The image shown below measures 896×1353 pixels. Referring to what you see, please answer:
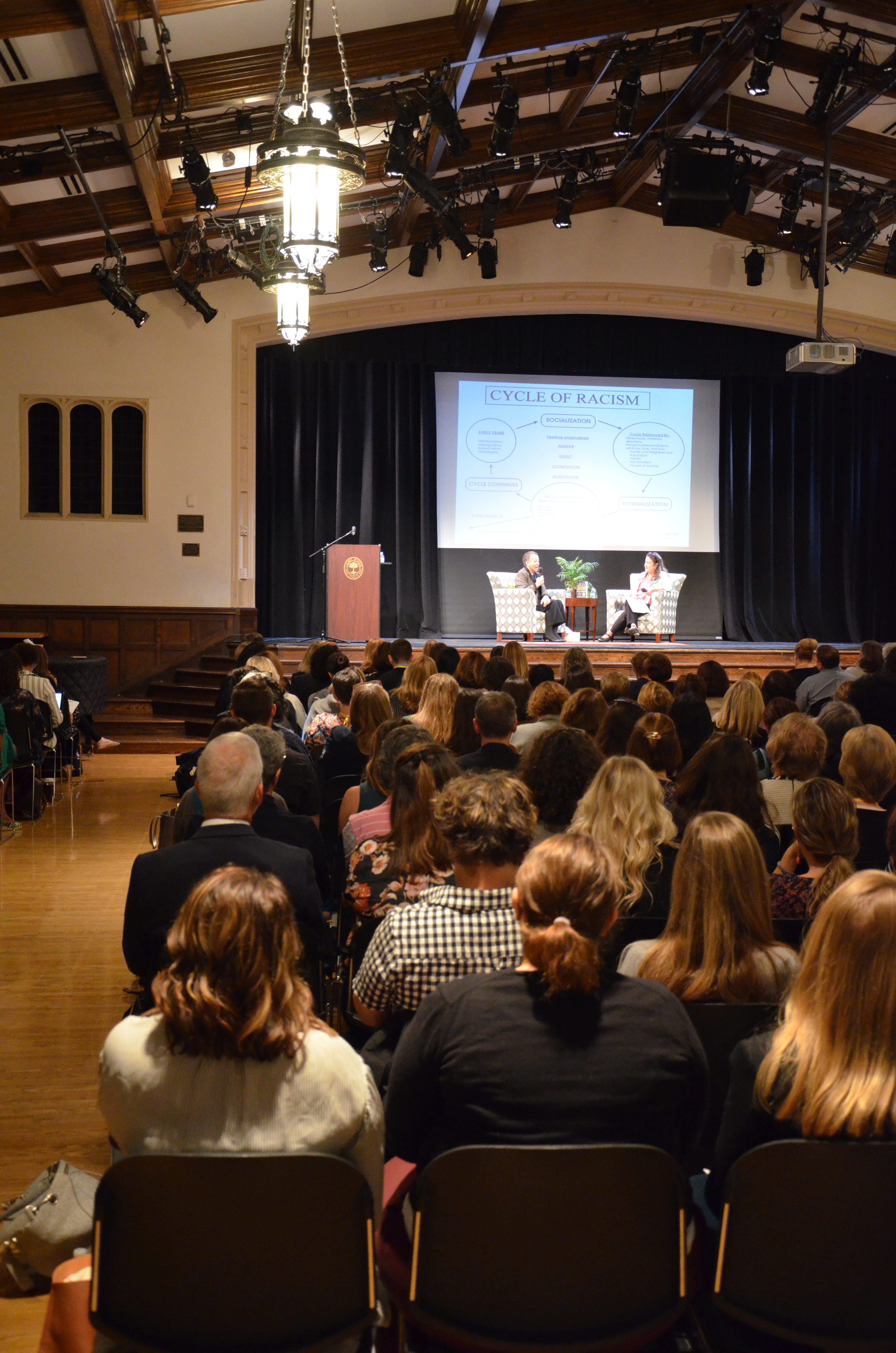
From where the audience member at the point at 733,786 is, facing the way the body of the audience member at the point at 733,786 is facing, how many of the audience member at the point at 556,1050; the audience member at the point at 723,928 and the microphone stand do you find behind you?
2

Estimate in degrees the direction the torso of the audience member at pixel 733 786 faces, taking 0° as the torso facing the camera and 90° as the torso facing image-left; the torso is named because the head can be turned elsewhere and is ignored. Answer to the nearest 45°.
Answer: approximately 180°

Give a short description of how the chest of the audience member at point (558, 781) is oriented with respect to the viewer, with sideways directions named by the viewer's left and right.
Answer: facing away from the viewer

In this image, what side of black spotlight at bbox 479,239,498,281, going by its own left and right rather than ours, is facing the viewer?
back

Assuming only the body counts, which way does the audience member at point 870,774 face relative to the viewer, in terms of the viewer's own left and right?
facing away from the viewer

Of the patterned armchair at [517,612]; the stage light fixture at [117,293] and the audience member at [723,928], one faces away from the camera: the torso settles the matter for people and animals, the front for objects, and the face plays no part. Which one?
the audience member

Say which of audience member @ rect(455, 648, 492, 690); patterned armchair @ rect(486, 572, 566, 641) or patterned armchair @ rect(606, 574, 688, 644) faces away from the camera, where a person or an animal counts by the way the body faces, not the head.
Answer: the audience member

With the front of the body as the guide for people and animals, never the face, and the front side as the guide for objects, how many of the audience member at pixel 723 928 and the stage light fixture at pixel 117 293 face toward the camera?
0

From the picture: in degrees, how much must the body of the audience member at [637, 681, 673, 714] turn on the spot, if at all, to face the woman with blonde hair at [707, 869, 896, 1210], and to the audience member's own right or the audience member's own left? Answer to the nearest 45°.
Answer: approximately 180°

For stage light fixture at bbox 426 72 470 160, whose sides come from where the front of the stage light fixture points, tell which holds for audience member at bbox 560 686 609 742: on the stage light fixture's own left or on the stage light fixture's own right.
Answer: on the stage light fixture's own right

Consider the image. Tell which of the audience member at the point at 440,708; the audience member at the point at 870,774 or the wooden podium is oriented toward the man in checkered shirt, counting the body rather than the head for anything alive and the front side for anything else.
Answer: the wooden podium

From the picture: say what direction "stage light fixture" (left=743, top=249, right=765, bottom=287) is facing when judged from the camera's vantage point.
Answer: facing away from the viewer
